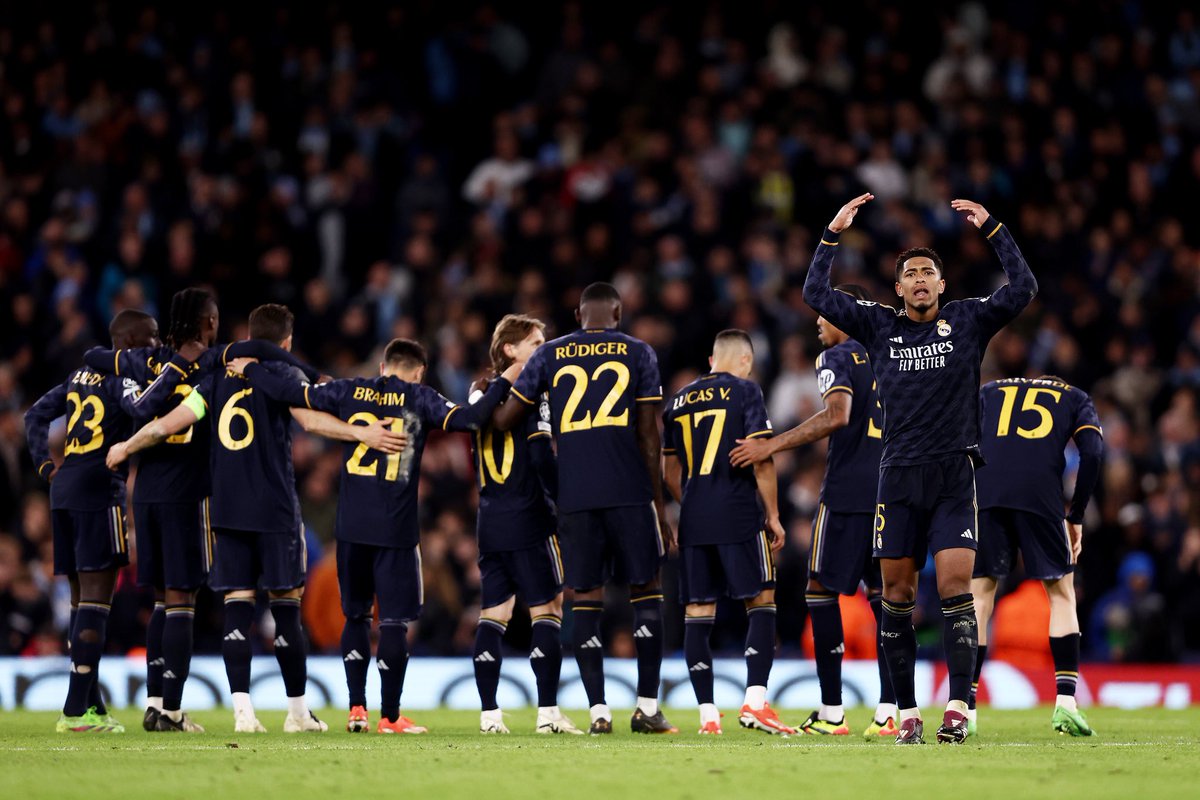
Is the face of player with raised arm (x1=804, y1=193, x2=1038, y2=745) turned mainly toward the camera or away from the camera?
toward the camera

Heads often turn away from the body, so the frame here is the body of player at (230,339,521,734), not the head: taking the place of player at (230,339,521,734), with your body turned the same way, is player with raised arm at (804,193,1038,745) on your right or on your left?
on your right

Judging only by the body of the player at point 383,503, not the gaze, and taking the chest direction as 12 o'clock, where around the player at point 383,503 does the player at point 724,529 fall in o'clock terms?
the player at point 724,529 is roughly at 3 o'clock from the player at point 383,503.

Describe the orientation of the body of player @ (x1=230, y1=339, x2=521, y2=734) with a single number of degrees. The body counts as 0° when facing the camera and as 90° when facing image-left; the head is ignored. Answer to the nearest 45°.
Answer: approximately 180°

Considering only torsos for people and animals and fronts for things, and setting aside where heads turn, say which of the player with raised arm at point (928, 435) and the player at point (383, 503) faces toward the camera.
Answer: the player with raised arm at point (928, 435)

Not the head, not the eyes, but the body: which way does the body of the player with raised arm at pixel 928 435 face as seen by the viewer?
toward the camera

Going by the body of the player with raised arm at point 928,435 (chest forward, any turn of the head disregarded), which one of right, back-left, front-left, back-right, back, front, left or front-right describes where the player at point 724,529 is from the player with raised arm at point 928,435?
back-right

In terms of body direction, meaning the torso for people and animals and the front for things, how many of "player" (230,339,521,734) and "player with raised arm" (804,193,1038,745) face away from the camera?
1

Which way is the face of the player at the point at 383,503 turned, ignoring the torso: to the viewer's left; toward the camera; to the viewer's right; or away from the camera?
away from the camera

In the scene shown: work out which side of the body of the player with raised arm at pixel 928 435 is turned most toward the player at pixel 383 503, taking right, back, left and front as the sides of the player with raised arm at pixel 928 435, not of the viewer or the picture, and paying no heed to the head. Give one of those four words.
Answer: right

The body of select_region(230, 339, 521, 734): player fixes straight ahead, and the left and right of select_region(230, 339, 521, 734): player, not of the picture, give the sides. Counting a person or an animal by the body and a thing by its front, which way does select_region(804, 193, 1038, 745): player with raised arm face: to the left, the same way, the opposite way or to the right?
the opposite way
